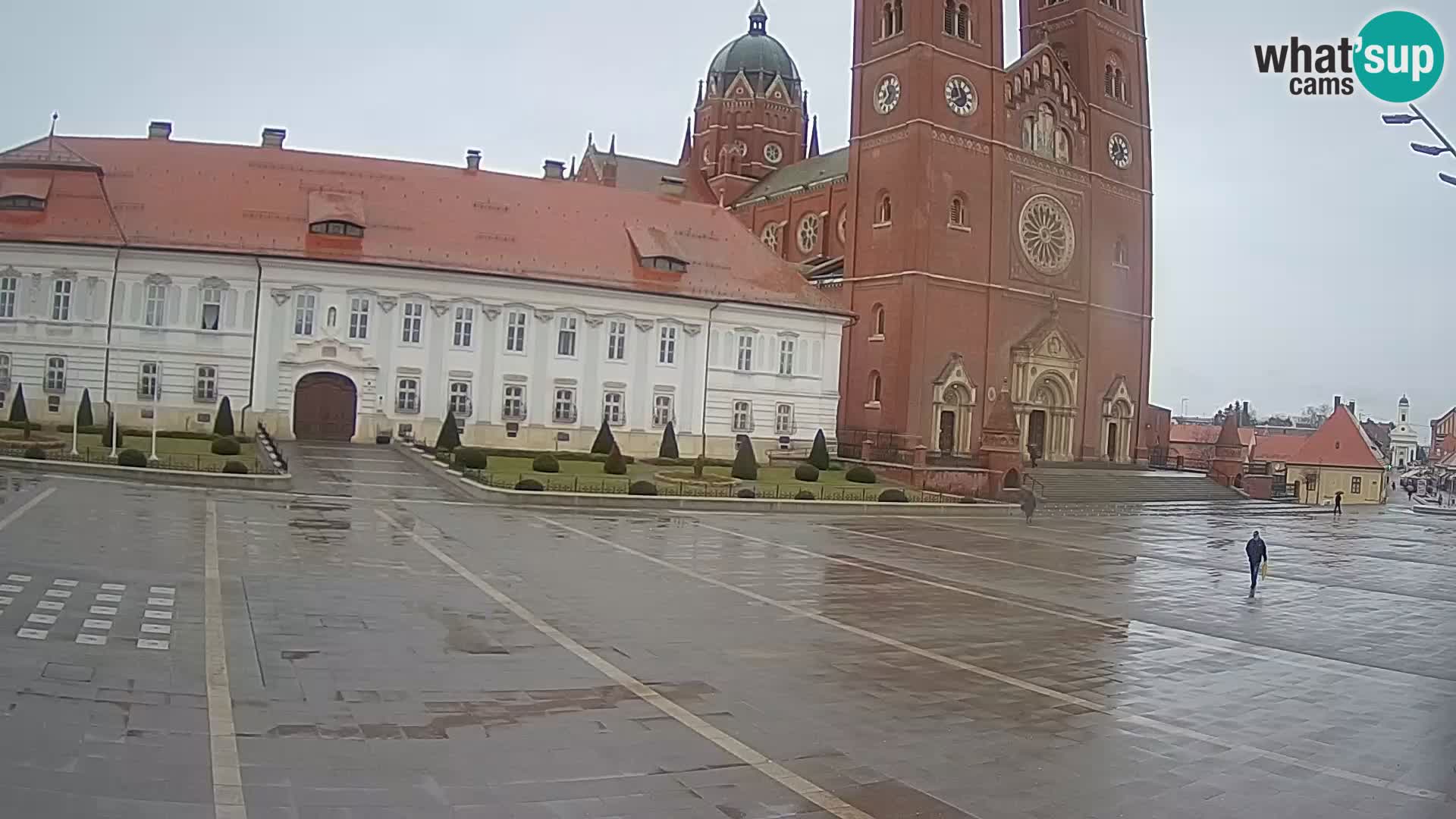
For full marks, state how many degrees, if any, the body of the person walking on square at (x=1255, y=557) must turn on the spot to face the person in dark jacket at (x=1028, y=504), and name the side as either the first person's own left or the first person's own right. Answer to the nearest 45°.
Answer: approximately 135° to the first person's own right

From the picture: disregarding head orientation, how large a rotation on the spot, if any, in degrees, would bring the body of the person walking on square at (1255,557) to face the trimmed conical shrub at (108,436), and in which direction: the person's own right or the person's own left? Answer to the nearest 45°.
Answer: approximately 90° to the person's own right

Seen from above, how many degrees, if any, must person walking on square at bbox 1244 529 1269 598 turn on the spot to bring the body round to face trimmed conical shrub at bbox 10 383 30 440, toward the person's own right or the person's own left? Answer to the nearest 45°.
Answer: approximately 90° to the person's own right

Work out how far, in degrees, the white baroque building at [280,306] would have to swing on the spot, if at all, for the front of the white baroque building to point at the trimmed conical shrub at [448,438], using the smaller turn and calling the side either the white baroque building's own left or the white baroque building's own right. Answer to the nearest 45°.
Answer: approximately 45° to the white baroque building's own left

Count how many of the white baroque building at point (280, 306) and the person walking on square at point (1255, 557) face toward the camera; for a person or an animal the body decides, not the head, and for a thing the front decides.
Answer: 2

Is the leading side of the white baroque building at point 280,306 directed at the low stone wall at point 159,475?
yes

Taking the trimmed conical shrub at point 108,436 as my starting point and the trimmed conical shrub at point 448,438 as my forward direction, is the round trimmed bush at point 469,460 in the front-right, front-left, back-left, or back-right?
front-right

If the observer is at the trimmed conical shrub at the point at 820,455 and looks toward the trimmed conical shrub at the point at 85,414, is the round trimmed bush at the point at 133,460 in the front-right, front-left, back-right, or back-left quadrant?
front-left

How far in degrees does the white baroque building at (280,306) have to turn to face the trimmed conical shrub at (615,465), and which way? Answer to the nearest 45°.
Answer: approximately 45° to its left

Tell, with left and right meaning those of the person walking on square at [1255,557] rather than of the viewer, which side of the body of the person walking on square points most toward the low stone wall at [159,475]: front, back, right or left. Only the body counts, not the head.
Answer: right

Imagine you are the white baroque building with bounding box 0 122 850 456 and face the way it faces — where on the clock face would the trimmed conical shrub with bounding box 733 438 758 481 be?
The trimmed conical shrub is roughly at 10 o'clock from the white baroque building.

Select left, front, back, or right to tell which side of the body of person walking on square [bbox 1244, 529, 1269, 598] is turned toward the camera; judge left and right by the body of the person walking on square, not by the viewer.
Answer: front

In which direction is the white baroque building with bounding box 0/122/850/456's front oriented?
toward the camera

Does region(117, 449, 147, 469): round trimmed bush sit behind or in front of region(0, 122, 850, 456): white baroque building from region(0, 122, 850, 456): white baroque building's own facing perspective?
in front
